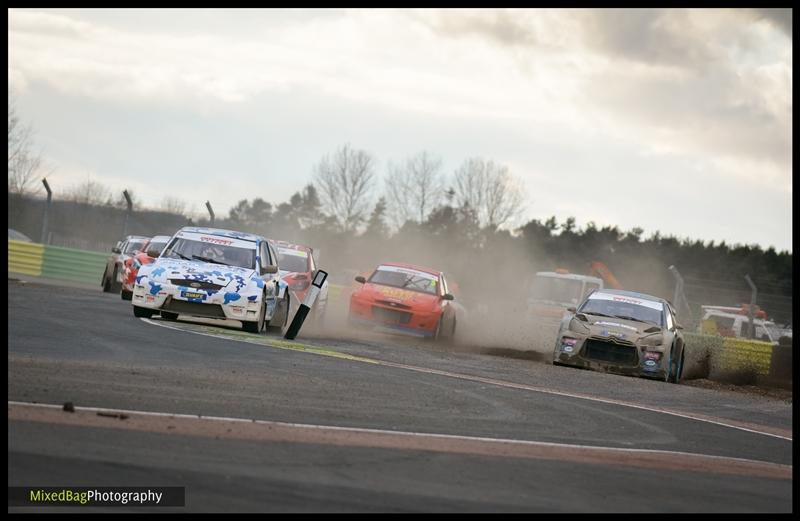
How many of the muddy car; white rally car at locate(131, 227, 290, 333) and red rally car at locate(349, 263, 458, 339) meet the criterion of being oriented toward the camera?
3

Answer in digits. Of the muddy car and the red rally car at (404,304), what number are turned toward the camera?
2

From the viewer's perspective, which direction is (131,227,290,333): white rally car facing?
toward the camera

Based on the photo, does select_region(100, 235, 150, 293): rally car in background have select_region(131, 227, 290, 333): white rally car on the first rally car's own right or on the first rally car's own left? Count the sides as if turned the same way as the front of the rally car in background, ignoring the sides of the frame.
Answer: on the first rally car's own left

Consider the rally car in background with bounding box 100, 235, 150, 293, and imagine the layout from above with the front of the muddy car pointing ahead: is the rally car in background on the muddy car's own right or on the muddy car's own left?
on the muddy car's own right

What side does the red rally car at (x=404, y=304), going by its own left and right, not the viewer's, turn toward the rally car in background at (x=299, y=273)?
right

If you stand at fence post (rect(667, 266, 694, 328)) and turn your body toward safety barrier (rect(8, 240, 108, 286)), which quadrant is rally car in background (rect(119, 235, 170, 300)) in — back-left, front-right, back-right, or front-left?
front-left

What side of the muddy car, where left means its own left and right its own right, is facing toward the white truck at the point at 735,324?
back

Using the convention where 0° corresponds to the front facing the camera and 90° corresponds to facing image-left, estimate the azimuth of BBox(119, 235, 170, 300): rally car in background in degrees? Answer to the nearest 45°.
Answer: approximately 45°

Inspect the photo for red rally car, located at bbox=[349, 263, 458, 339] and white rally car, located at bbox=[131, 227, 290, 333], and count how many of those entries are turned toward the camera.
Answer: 2

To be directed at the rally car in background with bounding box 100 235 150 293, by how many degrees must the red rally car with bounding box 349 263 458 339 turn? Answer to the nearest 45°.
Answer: approximately 135° to its right

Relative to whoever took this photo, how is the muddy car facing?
facing the viewer

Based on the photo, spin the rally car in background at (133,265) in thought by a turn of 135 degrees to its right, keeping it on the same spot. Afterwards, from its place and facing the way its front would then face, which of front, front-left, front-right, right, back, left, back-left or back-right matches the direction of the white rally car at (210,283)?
back
